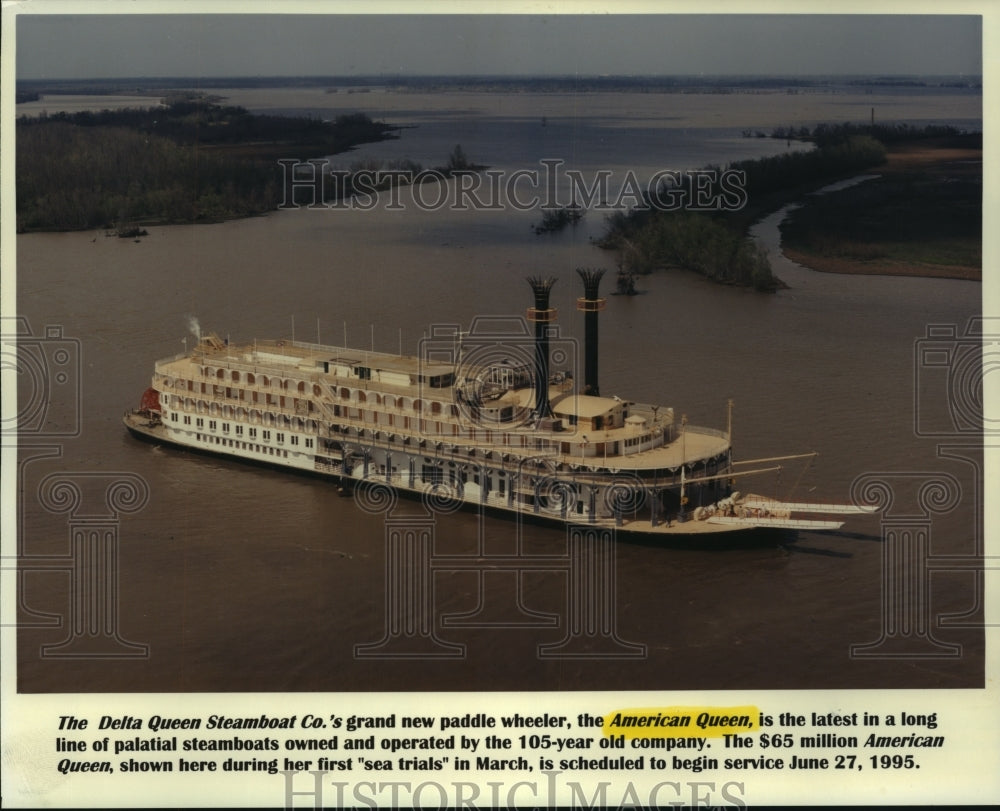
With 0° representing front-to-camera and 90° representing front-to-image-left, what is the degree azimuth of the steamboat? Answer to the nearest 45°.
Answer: approximately 315°
